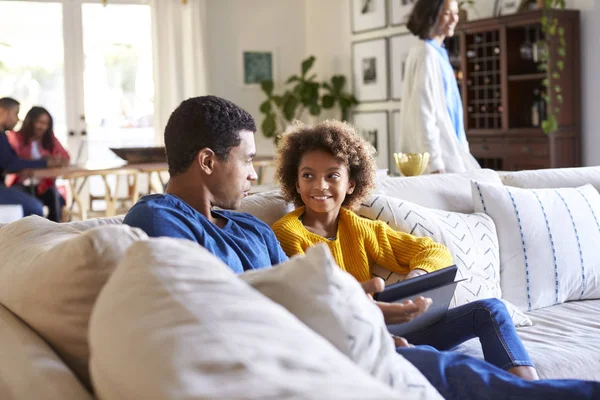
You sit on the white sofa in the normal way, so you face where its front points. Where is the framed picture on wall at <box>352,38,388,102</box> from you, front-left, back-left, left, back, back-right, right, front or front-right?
back

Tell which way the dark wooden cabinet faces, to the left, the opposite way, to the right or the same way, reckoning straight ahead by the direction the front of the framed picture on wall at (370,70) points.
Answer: the same way

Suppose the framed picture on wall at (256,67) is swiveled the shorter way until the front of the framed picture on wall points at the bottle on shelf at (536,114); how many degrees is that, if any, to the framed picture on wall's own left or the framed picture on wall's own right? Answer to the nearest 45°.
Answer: approximately 45° to the framed picture on wall's own left

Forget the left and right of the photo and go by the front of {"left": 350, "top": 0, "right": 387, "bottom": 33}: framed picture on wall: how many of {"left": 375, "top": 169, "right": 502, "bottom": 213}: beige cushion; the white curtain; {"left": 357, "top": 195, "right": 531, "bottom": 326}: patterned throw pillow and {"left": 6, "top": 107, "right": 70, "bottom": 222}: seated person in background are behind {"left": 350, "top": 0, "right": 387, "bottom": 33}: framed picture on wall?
0

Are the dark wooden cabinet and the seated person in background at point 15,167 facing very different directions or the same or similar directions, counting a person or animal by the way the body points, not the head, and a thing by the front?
very different directions

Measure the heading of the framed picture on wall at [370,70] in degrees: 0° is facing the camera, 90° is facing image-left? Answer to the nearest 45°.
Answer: approximately 45°

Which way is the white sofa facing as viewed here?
toward the camera

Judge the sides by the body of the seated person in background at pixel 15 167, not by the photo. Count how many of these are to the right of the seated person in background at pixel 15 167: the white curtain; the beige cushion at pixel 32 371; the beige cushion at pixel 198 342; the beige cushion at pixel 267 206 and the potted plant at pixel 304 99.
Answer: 3

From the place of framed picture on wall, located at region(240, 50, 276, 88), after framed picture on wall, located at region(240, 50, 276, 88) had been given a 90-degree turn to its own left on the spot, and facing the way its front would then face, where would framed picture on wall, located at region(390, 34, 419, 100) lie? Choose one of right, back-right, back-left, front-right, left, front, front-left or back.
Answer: front-right

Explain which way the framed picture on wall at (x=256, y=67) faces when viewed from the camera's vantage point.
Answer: facing the viewer

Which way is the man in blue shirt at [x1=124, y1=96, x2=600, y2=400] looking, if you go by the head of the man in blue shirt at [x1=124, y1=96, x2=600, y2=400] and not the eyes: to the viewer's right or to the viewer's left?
to the viewer's right

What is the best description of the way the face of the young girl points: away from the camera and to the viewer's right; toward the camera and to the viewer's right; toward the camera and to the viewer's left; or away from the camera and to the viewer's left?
toward the camera and to the viewer's left
